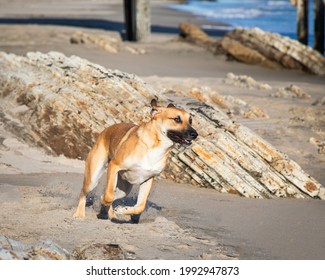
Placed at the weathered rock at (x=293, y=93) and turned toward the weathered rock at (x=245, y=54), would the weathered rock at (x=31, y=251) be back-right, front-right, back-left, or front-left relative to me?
back-left

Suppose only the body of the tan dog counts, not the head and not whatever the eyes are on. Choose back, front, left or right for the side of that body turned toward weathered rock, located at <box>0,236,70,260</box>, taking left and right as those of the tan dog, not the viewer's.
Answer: right

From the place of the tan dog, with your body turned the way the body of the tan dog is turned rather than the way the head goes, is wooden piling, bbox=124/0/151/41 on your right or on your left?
on your left

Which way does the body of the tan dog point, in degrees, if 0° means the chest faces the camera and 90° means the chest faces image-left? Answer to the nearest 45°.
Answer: approximately 315°

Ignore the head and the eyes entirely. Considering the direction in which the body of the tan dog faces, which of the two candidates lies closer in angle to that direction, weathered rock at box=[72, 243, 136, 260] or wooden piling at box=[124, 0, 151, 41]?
the weathered rock

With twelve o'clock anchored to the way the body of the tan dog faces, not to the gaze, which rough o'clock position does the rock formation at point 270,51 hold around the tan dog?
The rock formation is roughly at 8 o'clock from the tan dog.

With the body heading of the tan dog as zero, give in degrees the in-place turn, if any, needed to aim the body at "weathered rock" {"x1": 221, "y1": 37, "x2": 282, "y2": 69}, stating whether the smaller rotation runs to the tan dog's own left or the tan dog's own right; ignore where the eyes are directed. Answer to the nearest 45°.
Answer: approximately 135° to the tan dog's own left

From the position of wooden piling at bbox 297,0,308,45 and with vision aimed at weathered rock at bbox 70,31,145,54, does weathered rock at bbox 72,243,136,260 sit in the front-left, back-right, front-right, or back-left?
front-left

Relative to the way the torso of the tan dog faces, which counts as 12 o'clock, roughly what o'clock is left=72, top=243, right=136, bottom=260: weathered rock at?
The weathered rock is roughly at 2 o'clock from the tan dog.
